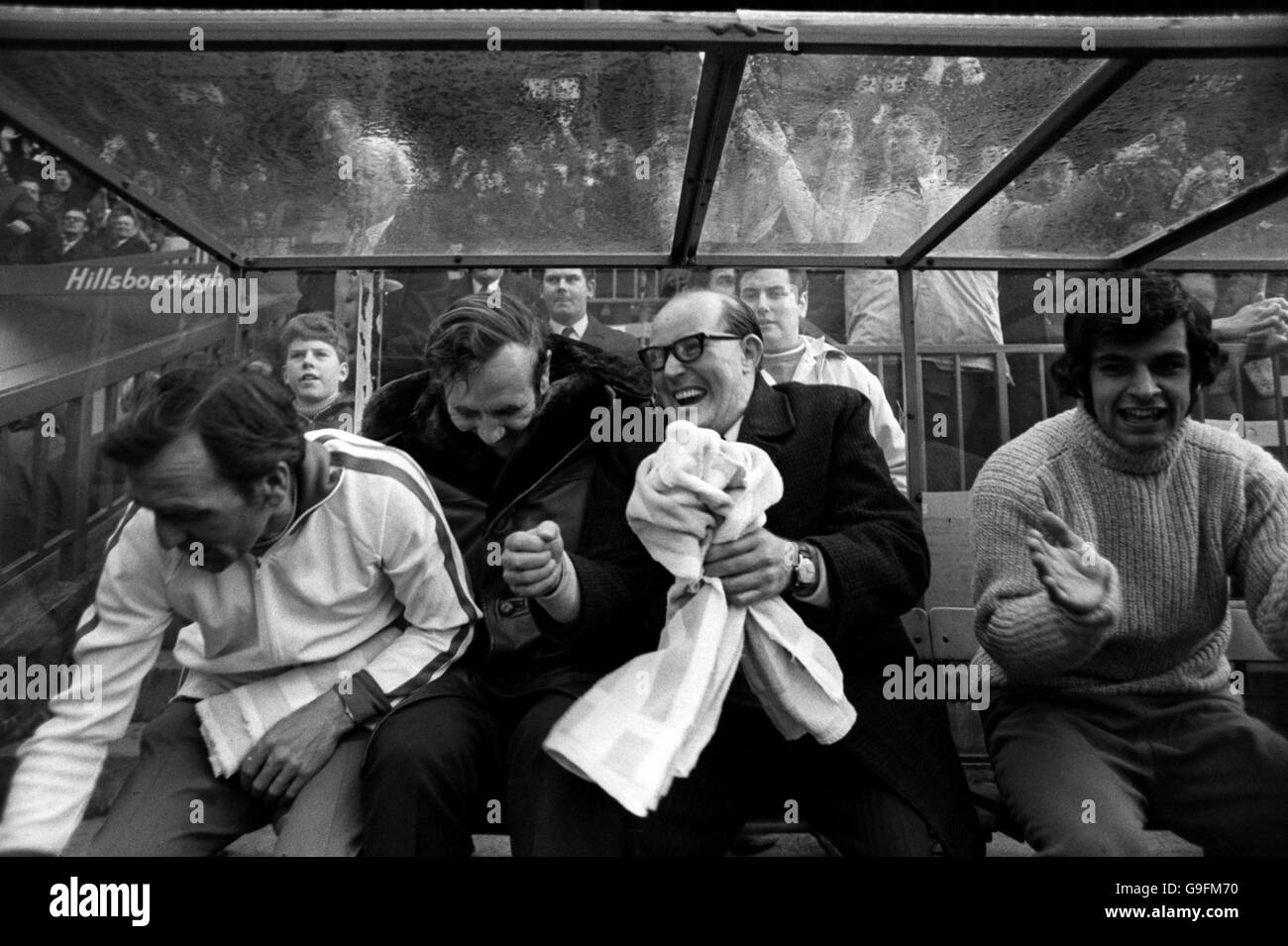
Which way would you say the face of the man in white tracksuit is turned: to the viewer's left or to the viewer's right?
to the viewer's left

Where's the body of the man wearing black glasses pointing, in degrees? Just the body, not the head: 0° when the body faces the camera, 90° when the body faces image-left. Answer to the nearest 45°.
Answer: approximately 45°

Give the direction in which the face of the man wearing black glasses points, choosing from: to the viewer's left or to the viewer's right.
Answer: to the viewer's left

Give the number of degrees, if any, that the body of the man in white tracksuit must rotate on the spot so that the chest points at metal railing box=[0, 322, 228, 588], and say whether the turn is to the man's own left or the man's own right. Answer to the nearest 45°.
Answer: approximately 90° to the man's own right

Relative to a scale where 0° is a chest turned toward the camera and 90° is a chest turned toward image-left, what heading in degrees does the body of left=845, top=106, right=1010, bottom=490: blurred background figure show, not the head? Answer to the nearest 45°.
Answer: approximately 0°
